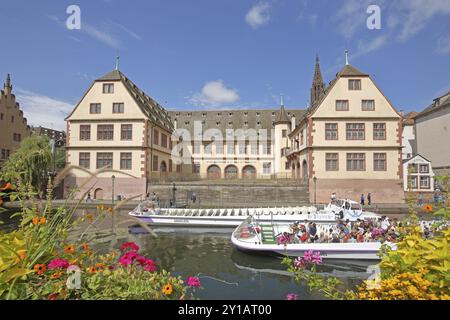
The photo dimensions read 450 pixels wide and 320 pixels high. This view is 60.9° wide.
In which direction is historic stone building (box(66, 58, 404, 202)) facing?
toward the camera

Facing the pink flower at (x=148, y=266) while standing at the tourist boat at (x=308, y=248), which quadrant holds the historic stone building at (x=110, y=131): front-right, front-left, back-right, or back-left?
back-right

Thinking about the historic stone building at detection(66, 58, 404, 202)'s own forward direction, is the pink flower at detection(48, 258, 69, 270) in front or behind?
in front

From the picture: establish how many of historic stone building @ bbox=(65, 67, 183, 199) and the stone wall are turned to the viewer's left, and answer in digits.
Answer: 0

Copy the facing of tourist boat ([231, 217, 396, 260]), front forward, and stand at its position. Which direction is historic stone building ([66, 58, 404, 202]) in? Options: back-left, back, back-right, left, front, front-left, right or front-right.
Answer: right

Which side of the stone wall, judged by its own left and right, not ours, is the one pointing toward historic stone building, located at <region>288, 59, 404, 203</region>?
left

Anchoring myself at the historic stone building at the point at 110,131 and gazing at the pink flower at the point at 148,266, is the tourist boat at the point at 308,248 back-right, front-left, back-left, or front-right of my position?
front-left

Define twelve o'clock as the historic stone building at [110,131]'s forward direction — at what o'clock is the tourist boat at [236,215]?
The tourist boat is roughly at 11 o'clock from the historic stone building.

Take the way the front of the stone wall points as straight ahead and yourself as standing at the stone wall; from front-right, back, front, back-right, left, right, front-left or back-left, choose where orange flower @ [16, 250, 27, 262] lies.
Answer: front

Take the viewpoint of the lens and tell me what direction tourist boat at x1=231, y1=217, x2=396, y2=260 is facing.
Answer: facing to the left of the viewer

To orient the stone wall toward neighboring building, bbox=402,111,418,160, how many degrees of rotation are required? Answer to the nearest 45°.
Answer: approximately 135° to its left

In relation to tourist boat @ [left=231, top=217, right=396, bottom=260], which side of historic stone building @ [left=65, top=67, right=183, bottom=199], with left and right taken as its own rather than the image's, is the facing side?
front

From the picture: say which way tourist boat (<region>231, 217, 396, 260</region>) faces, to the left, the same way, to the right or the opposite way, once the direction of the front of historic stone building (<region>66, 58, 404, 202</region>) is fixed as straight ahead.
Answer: to the right

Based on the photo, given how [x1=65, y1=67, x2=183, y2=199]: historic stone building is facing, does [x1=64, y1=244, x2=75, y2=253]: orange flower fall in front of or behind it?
in front

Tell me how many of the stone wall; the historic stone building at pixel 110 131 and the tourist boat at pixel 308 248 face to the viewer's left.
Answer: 1

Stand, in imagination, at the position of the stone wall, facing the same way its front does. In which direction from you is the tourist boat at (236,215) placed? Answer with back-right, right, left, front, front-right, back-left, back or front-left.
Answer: front

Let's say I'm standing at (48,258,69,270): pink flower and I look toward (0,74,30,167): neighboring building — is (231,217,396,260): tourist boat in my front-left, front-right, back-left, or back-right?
front-right
